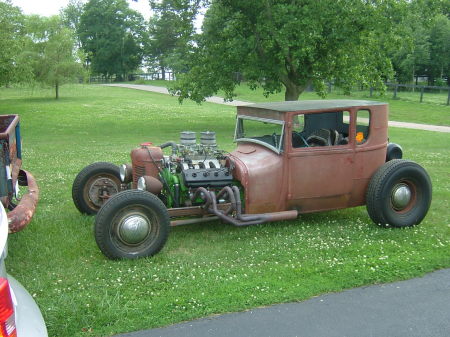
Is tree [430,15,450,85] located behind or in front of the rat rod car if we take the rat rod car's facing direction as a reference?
behind

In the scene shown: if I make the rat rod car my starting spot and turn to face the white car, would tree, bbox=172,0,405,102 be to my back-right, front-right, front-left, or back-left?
back-right

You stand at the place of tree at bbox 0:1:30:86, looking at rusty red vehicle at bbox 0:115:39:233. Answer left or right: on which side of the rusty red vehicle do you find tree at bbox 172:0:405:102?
left

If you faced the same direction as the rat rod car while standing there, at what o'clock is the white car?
The white car is roughly at 11 o'clock from the rat rod car.

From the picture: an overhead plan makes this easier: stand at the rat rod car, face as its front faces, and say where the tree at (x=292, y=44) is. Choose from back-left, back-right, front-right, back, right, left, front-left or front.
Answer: back-right

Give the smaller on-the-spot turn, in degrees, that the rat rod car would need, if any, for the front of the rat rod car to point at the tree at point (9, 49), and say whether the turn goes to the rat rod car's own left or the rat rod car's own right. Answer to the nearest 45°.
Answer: approximately 90° to the rat rod car's own right

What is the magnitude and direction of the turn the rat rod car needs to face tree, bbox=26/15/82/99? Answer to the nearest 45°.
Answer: approximately 90° to its right

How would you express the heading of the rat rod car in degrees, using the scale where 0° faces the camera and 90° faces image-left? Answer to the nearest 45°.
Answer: approximately 45°

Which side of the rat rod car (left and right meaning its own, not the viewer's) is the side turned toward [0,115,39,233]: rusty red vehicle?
front
